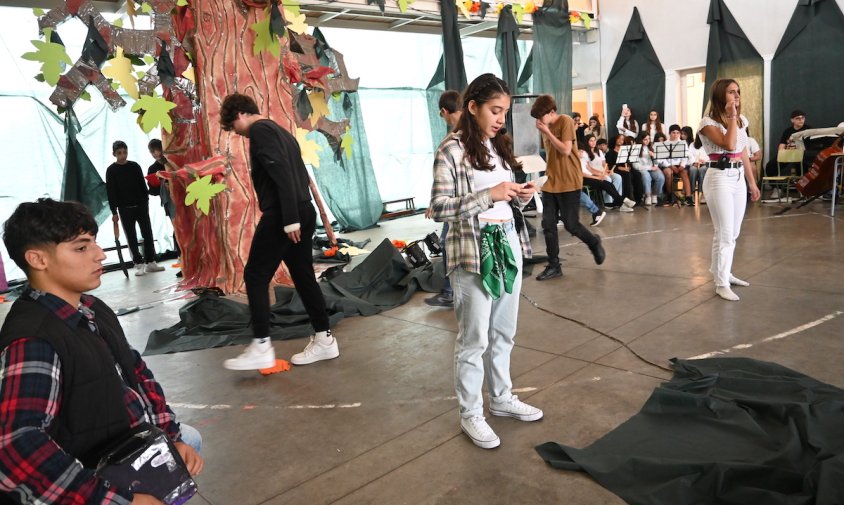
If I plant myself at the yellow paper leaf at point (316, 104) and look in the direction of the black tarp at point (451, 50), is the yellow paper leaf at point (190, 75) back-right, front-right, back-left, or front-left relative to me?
back-left

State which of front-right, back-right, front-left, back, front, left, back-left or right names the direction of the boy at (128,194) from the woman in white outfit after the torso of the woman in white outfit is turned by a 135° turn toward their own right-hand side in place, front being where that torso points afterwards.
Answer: front

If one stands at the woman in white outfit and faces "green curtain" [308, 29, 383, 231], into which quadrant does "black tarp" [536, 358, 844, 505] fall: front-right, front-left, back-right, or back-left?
back-left

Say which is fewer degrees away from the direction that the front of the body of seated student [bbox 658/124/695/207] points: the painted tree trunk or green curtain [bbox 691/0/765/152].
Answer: the painted tree trunk

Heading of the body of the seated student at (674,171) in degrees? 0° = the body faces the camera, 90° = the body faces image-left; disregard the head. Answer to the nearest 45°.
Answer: approximately 0°

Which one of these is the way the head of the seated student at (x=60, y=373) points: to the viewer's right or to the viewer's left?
to the viewer's right
